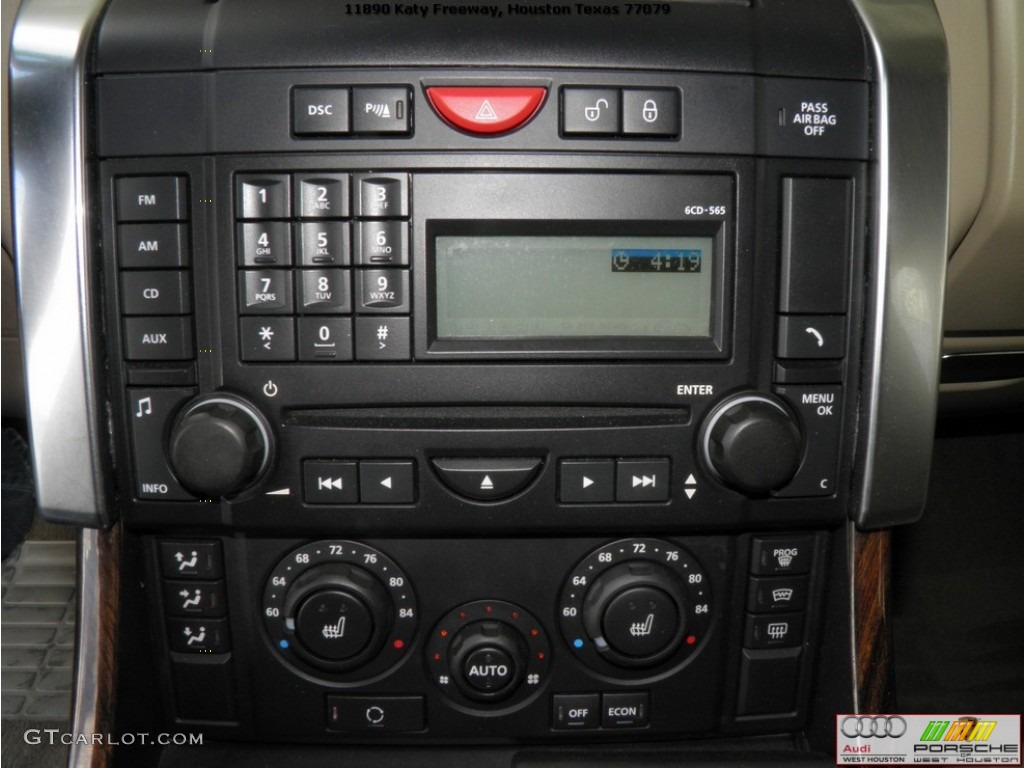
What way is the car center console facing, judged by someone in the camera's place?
facing the viewer

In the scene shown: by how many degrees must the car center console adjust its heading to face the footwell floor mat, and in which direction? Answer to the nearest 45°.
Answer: approximately 135° to its right
